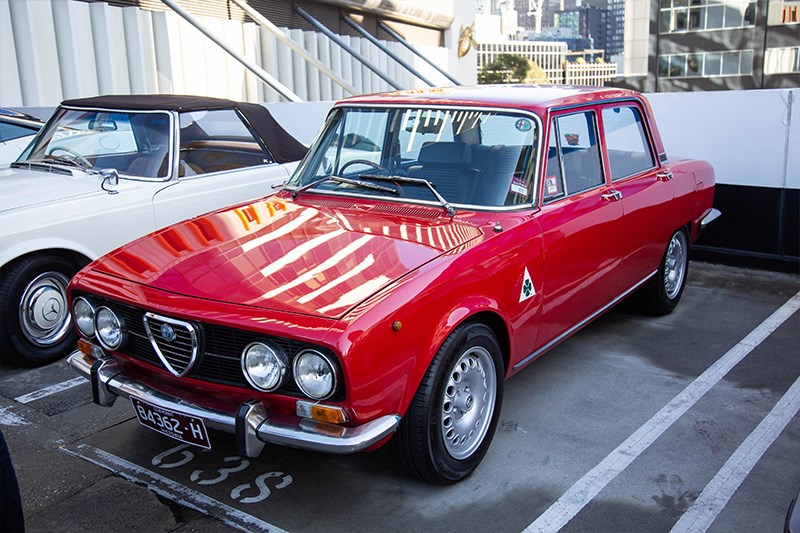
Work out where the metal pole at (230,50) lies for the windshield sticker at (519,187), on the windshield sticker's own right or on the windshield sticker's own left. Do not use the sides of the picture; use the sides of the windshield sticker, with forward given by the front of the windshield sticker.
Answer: on the windshield sticker's own right

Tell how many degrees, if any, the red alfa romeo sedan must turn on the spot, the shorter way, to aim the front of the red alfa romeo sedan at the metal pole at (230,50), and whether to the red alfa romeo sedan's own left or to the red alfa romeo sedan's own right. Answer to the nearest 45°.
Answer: approximately 135° to the red alfa romeo sedan's own right

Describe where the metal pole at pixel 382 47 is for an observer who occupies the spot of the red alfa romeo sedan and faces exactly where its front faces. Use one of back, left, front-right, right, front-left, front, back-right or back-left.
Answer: back-right

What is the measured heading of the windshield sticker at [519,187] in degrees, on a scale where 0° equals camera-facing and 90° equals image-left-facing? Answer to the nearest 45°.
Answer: approximately 45°

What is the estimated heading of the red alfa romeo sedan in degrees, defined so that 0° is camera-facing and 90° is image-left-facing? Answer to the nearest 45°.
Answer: approximately 45°

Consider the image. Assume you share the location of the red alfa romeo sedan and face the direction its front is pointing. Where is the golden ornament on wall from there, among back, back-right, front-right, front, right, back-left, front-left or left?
back-right
